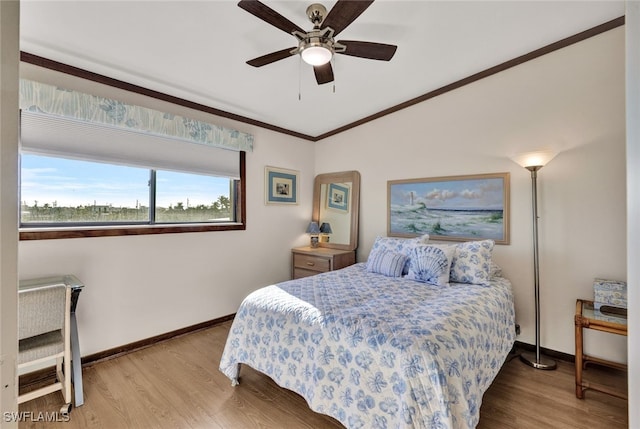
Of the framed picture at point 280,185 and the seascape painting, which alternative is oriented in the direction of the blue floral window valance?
the seascape painting

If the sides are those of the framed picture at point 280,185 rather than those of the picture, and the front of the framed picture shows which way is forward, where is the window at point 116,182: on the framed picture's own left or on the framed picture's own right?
on the framed picture's own right

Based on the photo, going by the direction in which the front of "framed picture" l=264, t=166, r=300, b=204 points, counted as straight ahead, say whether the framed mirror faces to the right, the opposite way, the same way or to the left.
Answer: to the right

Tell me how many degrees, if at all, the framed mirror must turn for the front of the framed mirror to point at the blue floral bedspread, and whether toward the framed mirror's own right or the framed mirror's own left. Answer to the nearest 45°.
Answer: approximately 45° to the framed mirror's own left

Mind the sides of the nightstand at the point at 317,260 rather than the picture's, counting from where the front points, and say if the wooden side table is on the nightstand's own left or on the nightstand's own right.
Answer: on the nightstand's own left

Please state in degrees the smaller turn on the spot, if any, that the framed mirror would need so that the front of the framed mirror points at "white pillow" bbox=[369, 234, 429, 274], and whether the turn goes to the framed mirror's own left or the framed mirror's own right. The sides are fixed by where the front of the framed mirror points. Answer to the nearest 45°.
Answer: approximately 90° to the framed mirror's own left

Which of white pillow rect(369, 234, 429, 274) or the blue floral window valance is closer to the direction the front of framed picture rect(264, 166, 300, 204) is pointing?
the white pillow

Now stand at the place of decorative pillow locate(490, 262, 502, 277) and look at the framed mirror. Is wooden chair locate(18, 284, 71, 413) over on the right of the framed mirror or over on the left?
left

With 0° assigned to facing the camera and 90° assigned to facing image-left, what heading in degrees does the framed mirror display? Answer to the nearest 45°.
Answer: approximately 45°

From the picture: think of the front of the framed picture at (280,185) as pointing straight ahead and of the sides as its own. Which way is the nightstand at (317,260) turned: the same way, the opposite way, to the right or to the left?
to the right

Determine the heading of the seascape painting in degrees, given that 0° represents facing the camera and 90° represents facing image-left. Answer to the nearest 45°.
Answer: approximately 45°
